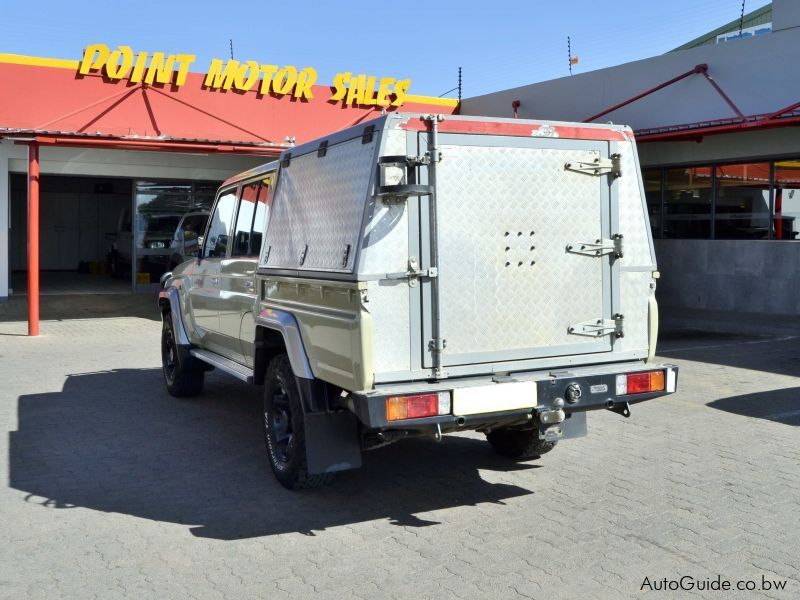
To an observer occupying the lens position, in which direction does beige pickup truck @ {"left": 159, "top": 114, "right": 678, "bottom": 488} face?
facing away from the viewer and to the left of the viewer
